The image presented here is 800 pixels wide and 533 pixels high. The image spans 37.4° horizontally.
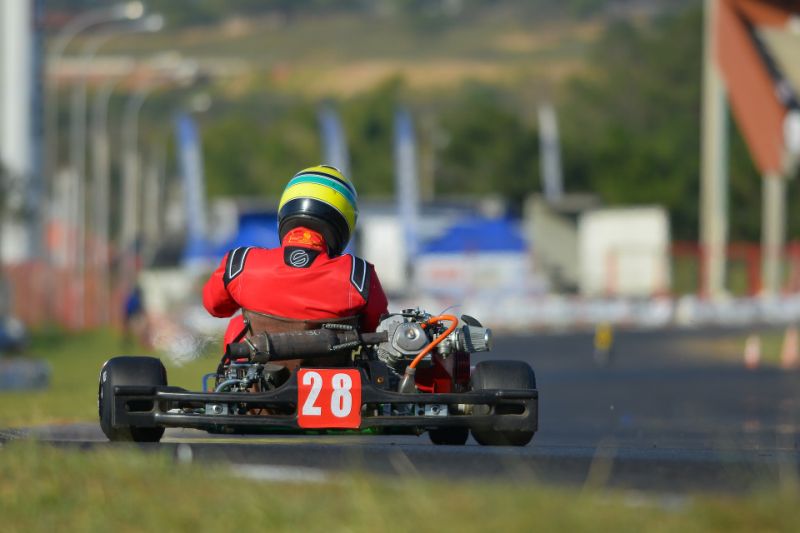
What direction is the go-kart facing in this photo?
away from the camera

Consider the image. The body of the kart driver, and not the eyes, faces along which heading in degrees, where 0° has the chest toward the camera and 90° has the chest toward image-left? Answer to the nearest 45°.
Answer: approximately 180°
